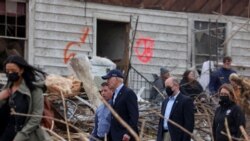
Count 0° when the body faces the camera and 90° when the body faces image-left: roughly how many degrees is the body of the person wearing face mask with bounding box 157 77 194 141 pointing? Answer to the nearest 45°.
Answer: approximately 45°

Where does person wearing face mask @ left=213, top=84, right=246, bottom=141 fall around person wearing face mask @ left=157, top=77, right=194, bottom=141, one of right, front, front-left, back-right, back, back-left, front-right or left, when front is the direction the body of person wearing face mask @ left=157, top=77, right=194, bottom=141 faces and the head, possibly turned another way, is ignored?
back-left

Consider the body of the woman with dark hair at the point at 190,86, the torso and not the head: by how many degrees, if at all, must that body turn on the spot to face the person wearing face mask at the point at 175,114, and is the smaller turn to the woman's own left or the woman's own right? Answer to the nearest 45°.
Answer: approximately 45° to the woman's own right
